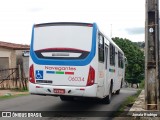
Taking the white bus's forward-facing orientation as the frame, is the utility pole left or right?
on its right

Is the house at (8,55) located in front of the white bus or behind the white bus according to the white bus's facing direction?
in front

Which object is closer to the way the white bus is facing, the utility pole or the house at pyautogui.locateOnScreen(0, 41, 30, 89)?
the house

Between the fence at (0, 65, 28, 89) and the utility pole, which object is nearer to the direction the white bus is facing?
the fence

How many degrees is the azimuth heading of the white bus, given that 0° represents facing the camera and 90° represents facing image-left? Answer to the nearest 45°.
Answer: approximately 180°

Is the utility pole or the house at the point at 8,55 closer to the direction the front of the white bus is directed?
the house

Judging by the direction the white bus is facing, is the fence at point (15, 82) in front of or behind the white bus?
in front
